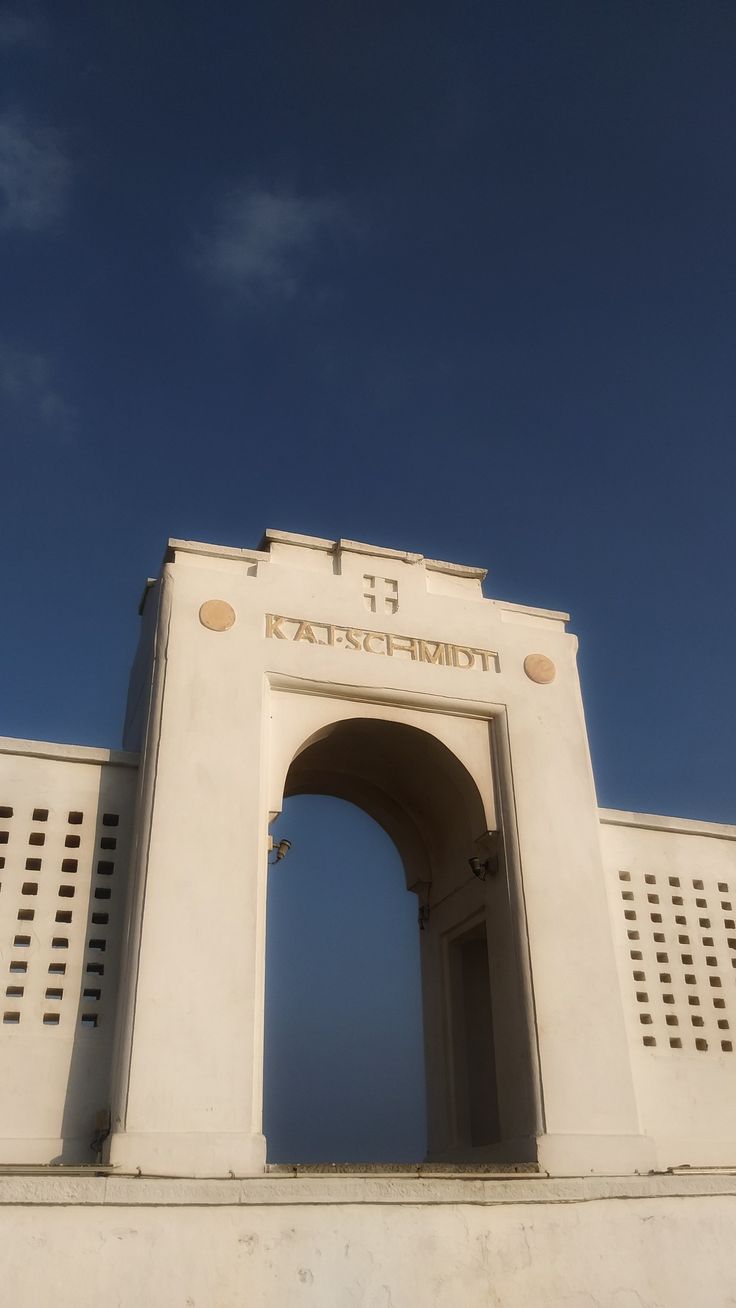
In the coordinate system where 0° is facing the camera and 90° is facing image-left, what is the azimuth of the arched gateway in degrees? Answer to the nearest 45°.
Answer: approximately 315°

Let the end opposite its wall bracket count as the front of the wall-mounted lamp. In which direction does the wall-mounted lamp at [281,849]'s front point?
to the viewer's right
